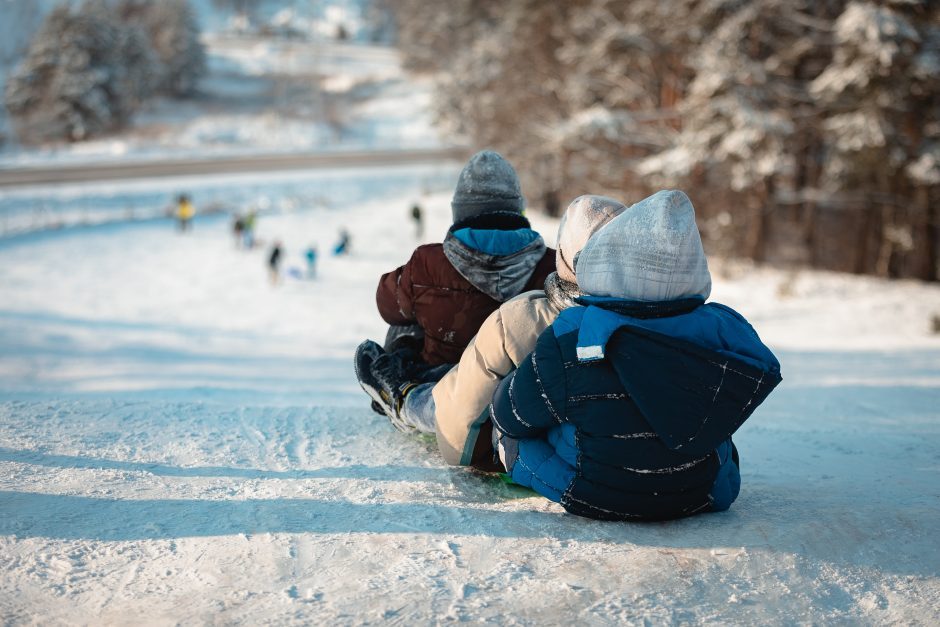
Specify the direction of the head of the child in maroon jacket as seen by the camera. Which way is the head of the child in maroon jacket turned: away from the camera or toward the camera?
away from the camera

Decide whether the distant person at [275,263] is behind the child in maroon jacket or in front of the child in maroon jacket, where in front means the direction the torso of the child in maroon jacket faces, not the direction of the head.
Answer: in front

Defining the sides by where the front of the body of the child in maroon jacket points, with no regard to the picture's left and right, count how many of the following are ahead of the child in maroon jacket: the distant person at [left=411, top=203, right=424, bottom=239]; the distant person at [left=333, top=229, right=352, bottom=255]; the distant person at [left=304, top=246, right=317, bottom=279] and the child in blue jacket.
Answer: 3

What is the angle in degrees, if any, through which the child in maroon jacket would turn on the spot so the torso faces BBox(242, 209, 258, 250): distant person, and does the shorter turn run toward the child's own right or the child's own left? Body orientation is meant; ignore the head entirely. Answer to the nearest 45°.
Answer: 0° — they already face them

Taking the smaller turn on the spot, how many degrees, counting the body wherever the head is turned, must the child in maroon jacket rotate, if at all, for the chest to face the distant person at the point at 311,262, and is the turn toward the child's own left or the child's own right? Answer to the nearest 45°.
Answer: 0° — they already face them

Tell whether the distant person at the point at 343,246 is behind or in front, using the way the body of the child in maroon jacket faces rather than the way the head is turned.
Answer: in front

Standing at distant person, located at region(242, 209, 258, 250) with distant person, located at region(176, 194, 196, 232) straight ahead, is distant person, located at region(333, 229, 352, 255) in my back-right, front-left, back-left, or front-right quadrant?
back-right

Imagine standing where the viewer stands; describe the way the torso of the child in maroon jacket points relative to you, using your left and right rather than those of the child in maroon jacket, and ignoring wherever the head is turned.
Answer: facing away from the viewer

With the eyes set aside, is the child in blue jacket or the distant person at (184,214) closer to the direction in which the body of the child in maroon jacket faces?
the distant person

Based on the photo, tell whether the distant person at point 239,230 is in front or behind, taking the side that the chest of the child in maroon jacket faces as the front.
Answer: in front

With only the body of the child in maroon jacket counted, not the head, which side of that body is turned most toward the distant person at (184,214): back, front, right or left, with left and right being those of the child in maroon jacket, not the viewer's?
front

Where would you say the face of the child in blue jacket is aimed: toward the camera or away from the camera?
away from the camera

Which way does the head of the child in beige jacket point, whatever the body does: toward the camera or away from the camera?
away from the camera
